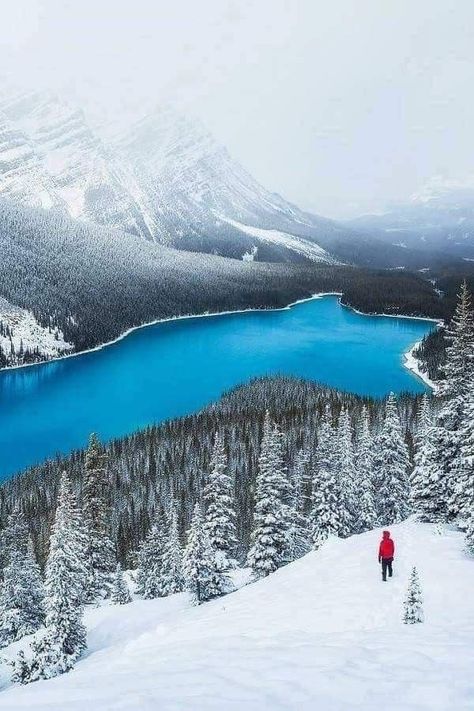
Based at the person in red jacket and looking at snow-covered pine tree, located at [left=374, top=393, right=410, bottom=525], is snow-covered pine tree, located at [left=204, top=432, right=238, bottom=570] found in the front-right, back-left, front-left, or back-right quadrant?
front-left

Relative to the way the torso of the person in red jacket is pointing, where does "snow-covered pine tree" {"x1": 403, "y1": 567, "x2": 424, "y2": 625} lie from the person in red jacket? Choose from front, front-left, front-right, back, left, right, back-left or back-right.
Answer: back

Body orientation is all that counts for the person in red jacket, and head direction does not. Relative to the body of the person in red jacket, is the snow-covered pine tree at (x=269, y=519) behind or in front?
in front

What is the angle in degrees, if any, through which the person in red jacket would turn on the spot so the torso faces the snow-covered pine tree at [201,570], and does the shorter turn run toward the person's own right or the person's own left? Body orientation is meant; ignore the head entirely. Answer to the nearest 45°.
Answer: approximately 45° to the person's own left

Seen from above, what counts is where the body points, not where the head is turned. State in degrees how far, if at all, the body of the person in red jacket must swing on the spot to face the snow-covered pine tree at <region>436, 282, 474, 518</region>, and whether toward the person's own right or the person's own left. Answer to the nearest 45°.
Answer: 0° — they already face it

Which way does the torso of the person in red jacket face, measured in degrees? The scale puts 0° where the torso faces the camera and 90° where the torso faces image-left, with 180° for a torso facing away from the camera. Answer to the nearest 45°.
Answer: approximately 180°

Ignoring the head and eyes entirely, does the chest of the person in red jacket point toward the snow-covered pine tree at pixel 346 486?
yes

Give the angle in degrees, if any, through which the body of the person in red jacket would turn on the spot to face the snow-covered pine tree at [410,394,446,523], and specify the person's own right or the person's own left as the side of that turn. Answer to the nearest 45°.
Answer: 0° — they already face it
